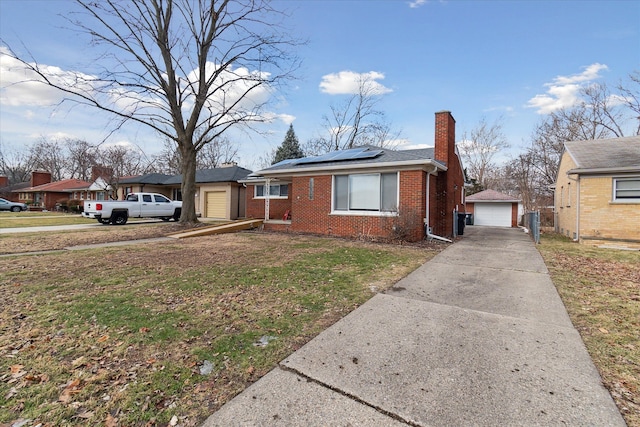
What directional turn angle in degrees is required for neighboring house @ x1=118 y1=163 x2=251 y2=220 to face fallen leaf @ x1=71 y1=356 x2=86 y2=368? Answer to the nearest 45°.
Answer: approximately 45° to its left

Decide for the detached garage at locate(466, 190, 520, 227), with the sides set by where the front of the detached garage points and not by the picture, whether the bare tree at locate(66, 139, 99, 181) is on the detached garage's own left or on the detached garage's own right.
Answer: on the detached garage's own right

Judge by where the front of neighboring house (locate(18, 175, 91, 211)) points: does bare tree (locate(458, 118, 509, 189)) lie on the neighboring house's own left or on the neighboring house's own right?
on the neighboring house's own left

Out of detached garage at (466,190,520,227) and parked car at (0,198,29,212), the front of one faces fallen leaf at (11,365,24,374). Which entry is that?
the detached garage
